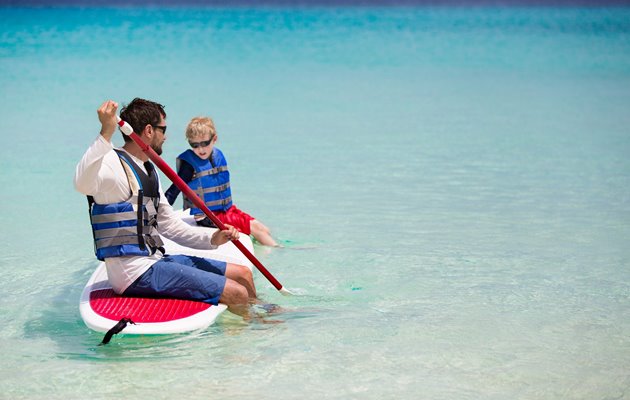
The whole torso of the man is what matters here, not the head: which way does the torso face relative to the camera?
to the viewer's right

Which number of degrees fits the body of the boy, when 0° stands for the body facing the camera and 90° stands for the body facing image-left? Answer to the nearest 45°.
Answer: approximately 315°

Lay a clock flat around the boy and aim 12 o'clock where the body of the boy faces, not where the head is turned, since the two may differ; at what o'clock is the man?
The man is roughly at 2 o'clock from the boy.

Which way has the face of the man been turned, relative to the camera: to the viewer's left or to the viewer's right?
to the viewer's right
